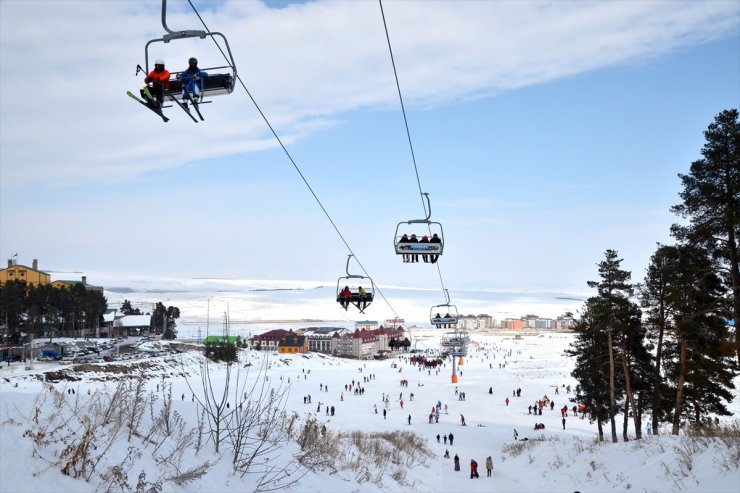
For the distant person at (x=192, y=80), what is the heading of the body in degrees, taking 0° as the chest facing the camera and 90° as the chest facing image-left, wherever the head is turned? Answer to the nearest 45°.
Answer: approximately 0°
